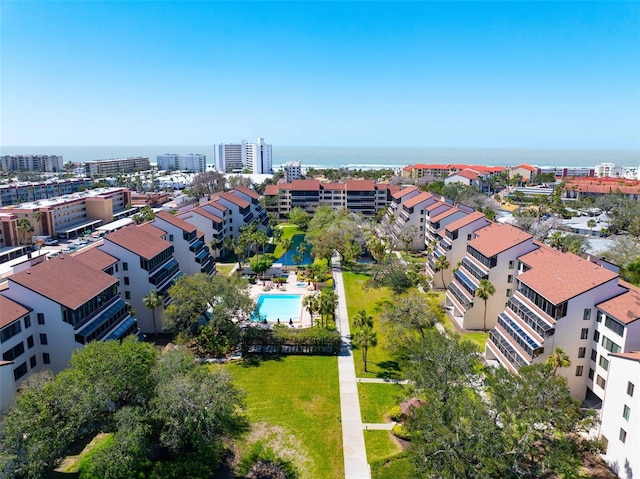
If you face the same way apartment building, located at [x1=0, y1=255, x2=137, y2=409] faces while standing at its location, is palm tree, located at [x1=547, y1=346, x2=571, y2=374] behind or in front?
in front

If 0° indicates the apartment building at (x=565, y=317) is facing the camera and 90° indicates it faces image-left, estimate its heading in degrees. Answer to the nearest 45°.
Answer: approximately 45°

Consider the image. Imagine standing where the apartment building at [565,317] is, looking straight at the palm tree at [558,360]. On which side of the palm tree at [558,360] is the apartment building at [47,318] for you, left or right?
right

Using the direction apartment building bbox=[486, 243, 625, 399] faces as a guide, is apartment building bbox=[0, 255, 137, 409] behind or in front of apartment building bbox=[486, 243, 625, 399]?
in front

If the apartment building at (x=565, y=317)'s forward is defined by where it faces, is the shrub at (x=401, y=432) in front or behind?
in front

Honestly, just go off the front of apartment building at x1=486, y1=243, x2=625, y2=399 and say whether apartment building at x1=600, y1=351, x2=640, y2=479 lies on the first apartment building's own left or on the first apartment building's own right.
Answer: on the first apartment building's own left

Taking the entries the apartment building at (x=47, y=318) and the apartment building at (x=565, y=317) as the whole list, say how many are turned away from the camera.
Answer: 0

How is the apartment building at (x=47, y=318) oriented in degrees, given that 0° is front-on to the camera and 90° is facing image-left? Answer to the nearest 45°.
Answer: approximately 315°
